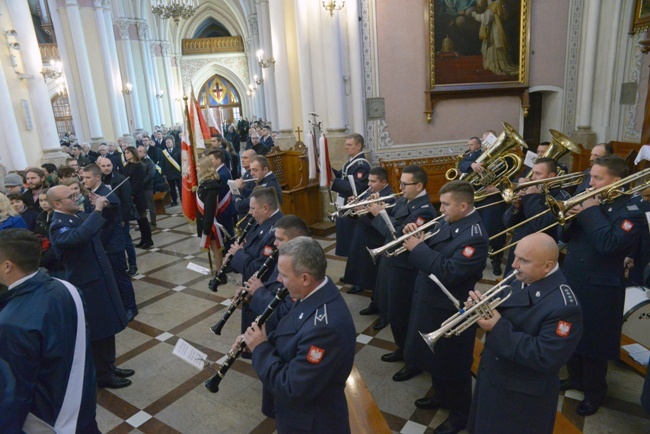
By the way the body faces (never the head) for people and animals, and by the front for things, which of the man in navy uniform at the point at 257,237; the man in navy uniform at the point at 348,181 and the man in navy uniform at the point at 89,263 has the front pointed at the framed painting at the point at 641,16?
the man in navy uniform at the point at 89,263

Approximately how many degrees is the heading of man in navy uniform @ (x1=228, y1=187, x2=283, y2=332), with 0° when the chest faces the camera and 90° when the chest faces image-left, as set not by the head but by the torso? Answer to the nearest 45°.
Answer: approximately 90°

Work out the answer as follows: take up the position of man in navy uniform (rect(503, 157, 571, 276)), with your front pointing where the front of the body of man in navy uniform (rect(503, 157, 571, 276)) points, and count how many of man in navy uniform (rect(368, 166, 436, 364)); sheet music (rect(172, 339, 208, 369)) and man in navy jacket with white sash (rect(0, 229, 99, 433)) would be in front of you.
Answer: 3

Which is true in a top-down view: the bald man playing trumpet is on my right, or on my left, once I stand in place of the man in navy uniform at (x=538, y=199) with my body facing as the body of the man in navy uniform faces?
on my left

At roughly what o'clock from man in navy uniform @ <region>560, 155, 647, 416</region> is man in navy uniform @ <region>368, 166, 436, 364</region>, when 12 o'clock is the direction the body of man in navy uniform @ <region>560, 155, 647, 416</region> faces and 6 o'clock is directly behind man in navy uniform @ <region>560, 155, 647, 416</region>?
man in navy uniform @ <region>368, 166, 436, 364</region> is roughly at 1 o'clock from man in navy uniform @ <region>560, 155, 647, 416</region>.

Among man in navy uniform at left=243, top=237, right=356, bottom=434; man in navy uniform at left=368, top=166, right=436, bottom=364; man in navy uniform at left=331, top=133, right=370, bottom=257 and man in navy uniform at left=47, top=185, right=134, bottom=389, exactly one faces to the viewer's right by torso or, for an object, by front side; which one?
man in navy uniform at left=47, top=185, right=134, bottom=389

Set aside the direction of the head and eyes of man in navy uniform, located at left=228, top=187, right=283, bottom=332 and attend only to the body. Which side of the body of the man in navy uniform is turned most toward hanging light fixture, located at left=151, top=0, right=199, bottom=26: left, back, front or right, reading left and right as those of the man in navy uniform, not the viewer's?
right

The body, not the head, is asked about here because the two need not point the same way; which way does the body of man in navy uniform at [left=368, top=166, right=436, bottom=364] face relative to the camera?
to the viewer's left

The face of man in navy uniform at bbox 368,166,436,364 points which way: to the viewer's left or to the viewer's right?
to the viewer's left

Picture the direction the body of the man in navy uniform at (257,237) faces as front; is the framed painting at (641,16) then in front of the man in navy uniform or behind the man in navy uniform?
behind

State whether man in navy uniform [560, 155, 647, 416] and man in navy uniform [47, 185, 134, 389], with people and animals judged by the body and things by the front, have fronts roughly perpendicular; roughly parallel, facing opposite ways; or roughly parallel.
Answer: roughly parallel, facing opposite ways

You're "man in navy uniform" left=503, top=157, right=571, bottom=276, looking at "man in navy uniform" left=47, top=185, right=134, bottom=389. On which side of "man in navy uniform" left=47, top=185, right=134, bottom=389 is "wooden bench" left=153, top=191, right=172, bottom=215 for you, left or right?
right

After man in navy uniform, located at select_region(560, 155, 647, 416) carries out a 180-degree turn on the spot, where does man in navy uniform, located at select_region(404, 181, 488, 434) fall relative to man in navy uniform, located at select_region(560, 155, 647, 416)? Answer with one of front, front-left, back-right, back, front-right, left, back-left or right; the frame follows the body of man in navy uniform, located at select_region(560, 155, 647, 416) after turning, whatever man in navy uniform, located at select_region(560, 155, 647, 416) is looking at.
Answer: back

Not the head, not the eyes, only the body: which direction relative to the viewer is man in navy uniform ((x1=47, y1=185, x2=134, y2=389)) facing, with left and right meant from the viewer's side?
facing to the right of the viewer

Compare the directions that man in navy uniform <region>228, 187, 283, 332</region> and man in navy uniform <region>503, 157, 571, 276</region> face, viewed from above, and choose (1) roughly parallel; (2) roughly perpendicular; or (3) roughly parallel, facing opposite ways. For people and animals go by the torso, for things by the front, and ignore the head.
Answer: roughly parallel

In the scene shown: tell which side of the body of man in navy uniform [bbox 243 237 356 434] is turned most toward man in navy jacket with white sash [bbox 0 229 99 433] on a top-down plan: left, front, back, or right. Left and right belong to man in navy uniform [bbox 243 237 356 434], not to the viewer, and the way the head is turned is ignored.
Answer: front

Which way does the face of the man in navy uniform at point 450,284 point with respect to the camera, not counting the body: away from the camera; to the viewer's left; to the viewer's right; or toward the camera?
to the viewer's left

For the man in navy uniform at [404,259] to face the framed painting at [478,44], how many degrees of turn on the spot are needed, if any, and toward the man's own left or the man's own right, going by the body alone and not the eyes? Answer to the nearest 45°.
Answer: approximately 90° to the man's own right

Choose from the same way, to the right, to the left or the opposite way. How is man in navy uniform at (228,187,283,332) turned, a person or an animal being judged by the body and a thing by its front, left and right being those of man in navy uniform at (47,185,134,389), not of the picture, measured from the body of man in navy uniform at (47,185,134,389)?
the opposite way

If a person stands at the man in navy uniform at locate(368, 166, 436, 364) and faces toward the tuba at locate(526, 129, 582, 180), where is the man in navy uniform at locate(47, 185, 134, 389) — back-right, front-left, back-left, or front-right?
back-left
